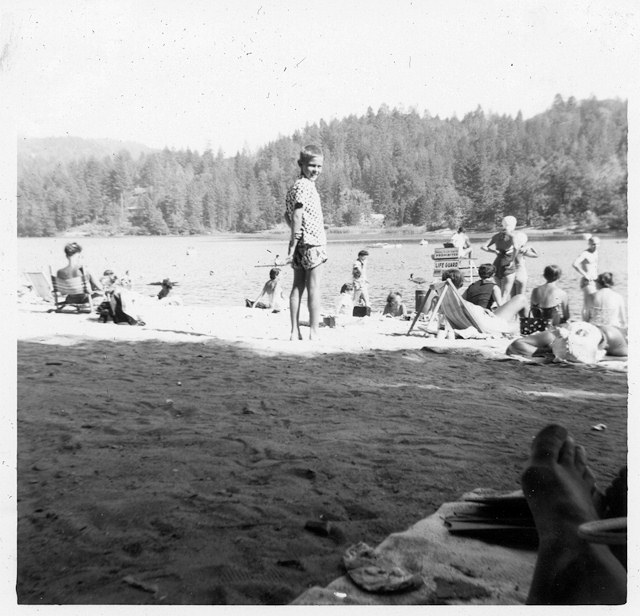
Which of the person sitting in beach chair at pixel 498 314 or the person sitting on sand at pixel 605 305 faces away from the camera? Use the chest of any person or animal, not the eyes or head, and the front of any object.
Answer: the person sitting on sand at pixel 605 305

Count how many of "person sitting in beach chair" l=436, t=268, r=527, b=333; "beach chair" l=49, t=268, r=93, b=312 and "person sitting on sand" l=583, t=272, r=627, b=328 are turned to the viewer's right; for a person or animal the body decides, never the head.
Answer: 1

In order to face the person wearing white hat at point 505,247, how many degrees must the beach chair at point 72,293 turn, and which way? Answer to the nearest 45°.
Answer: approximately 135° to its right

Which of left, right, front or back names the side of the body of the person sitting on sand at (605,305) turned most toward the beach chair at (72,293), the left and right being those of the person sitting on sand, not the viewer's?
left

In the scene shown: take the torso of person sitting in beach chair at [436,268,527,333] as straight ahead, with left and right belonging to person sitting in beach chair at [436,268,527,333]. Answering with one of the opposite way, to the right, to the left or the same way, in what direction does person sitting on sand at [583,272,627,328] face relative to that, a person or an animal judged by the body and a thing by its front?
to the left

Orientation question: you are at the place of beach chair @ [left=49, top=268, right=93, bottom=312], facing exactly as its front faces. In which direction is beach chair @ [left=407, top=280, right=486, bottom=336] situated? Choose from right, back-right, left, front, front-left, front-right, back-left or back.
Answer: right

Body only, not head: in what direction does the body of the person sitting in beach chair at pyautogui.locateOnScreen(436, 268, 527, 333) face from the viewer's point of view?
to the viewer's right

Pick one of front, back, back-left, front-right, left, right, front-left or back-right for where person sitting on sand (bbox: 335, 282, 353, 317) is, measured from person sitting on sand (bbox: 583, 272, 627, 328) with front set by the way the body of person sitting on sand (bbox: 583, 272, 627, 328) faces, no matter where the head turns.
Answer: front-left

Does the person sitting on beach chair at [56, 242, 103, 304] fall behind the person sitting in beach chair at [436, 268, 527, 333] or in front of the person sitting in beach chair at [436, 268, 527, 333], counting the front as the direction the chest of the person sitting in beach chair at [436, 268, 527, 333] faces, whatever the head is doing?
behind

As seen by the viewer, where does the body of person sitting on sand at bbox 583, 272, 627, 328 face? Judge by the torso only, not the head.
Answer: away from the camera
